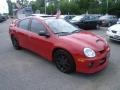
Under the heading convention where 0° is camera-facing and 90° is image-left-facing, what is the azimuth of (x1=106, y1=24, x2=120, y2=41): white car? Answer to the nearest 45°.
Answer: approximately 45°

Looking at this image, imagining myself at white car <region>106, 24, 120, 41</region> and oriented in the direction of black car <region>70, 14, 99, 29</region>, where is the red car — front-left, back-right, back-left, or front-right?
back-left

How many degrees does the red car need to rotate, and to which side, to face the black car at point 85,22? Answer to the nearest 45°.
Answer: approximately 135° to its left

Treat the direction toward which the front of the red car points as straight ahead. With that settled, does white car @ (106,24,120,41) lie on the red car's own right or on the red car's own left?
on the red car's own left

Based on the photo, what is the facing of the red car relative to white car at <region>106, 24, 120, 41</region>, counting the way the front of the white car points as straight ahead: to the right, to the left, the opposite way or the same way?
to the left

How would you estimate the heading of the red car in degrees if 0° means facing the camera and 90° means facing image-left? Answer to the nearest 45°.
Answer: approximately 315°

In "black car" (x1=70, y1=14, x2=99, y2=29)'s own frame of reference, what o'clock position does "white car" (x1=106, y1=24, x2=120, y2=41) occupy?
The white car is roughly at 10 o'clock from the black car.

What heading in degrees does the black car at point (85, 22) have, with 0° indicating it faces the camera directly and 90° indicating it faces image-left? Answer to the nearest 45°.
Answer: approximately 45°

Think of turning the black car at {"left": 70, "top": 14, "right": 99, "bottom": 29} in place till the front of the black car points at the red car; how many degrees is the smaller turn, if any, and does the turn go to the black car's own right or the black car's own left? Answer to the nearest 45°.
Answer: approximately 45° to the black car's own left
